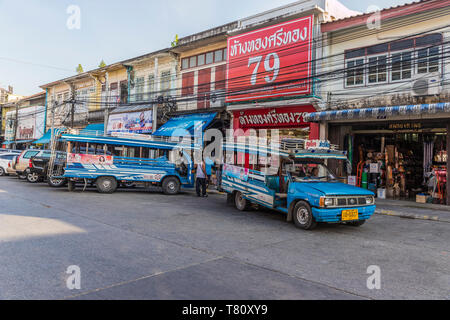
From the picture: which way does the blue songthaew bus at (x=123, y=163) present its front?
to the viewer's right

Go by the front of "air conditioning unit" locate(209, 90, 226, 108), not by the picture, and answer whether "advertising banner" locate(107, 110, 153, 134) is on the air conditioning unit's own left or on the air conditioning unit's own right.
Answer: on the air conditioning unit's own right

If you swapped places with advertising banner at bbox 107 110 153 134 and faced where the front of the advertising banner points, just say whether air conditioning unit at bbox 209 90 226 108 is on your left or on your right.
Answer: on your left

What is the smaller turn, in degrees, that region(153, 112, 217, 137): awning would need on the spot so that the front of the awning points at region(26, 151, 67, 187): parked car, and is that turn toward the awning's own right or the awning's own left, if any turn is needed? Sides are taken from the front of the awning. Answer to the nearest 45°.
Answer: approximately 45° to the awning's own right

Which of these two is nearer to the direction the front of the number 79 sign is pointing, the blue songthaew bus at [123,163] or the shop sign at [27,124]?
the blue songthaew bus

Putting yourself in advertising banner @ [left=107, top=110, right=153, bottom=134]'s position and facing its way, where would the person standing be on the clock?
The person standing is roughly at 10 o'clock from the advertising banner.

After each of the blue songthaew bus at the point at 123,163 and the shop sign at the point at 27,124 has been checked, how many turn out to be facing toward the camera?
1

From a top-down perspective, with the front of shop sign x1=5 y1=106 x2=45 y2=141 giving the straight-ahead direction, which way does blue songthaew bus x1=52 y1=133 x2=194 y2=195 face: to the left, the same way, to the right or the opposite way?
to the left

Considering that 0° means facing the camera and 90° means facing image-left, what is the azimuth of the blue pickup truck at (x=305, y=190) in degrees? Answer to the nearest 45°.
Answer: approximately 315°
